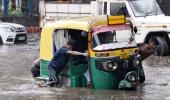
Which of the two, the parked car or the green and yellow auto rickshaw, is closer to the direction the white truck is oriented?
the green and yellow auto rickshaw

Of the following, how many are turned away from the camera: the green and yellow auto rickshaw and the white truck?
0

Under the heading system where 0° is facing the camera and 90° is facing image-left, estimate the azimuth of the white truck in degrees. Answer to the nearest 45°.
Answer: approximately 315°

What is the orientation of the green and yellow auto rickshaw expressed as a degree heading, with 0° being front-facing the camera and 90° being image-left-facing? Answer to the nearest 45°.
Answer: approximately 315°

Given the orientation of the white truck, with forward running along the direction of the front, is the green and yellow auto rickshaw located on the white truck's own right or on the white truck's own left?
on the white truck's own right
